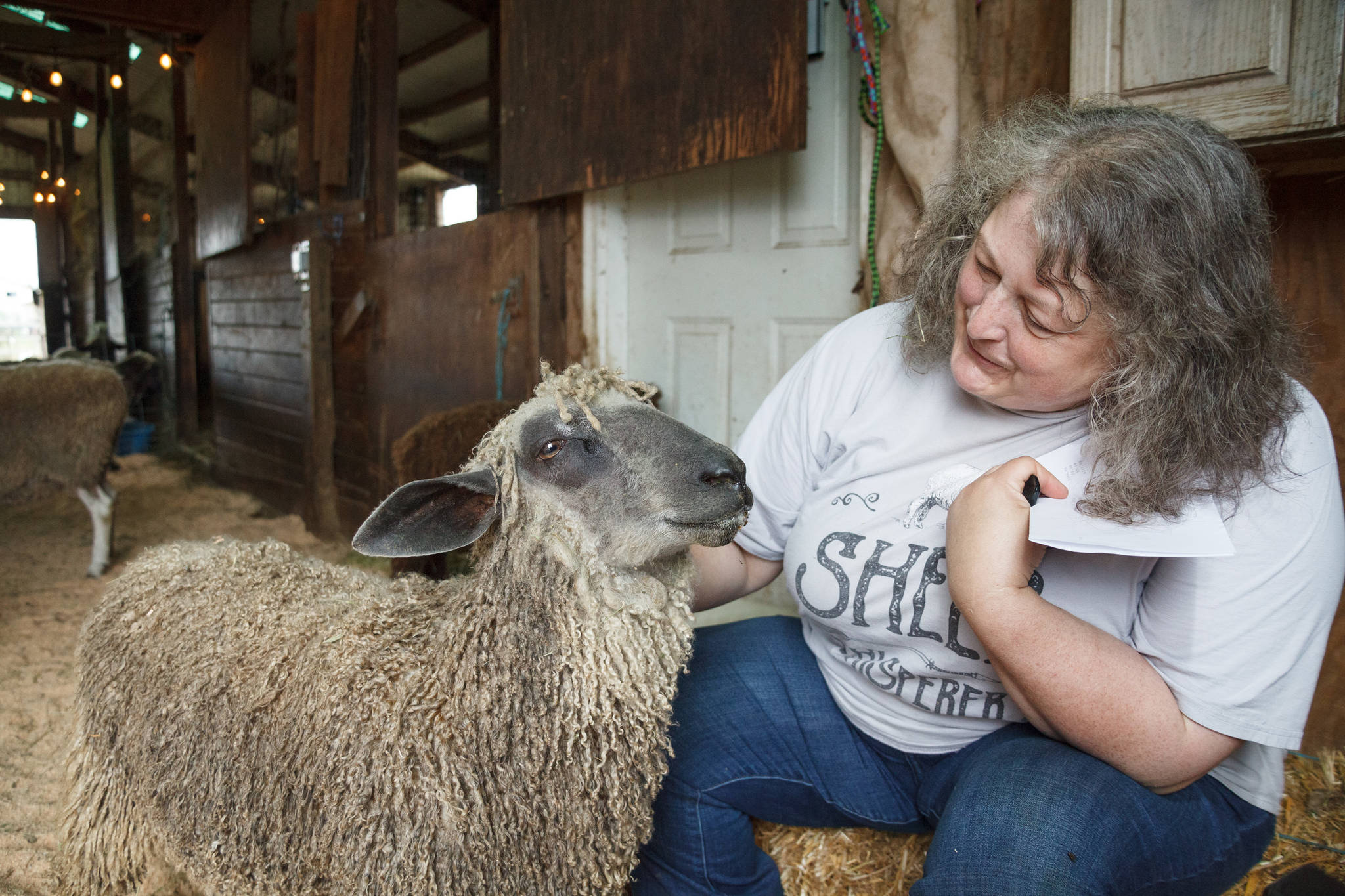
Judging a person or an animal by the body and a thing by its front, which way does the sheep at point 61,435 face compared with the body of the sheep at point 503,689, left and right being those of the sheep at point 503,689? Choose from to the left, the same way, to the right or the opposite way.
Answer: the opposite way

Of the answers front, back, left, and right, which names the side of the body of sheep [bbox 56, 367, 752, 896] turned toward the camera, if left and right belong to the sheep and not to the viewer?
right

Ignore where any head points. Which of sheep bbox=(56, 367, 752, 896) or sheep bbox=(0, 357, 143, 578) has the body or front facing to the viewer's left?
sheep bbox=(0, 357, 143, 578)

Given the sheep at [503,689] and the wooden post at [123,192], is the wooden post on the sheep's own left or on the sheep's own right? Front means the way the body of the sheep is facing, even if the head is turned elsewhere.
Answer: on the sheep's own left

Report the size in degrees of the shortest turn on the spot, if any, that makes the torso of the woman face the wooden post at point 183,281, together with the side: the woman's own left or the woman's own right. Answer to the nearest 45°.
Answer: approximately 90° to the woman's own right

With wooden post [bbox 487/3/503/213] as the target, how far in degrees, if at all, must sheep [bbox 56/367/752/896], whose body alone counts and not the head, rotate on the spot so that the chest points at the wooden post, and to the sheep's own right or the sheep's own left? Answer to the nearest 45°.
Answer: approximately 90° to the sheep's own left

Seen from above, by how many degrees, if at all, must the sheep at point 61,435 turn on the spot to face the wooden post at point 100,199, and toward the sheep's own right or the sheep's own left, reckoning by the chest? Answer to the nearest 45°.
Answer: approximately 90° to the sheep's own right

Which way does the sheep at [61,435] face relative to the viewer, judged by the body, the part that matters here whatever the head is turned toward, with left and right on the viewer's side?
facing to the left of the viewer

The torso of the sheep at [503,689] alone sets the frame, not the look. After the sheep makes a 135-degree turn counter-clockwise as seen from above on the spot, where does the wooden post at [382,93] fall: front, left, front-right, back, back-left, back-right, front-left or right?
front-right

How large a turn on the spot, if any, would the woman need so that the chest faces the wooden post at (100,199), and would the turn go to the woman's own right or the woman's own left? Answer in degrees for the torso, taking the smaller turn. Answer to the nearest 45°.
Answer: approximately 90° to the woman's own right

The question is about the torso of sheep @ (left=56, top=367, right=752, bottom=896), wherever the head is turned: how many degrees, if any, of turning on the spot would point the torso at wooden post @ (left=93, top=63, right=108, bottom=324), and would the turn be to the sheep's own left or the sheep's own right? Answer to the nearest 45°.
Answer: approximately 90° to the sheep's own left
